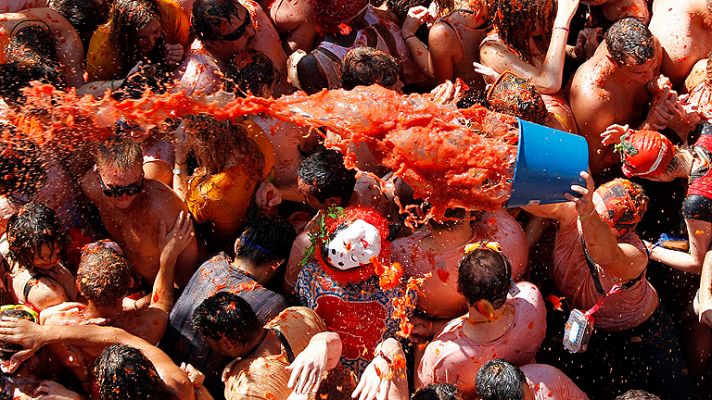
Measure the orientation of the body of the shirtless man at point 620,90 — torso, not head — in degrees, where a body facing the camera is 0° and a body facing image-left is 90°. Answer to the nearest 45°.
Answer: approximately 315°

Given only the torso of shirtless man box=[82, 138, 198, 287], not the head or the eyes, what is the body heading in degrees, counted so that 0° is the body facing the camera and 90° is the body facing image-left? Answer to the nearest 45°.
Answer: approximately 0°

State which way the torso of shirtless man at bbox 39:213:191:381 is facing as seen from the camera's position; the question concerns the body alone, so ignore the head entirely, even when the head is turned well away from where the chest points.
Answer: away from the camera
